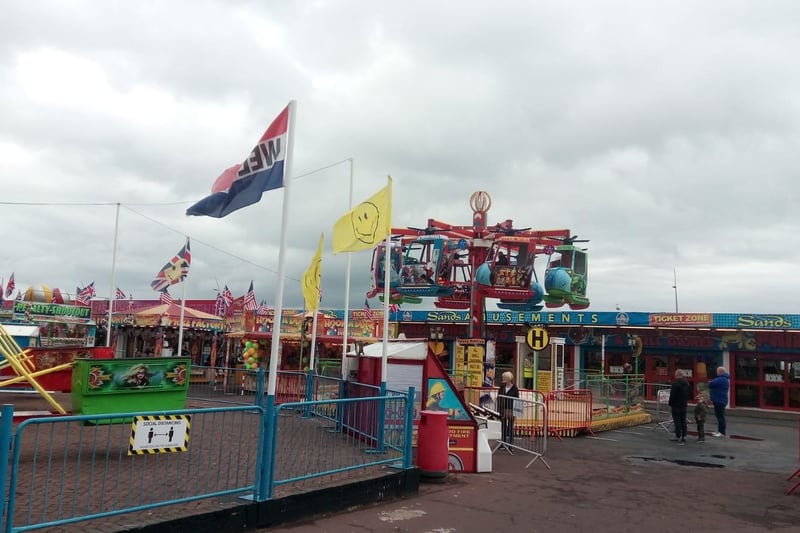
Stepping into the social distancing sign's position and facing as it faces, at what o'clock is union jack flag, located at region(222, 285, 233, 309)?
The union jack flag is roughly at 6 o'clock from the social distancing sign.

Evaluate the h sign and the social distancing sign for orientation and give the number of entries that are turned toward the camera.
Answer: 2

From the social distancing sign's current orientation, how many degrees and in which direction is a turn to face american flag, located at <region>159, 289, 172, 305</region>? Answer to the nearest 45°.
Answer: approximately 180°

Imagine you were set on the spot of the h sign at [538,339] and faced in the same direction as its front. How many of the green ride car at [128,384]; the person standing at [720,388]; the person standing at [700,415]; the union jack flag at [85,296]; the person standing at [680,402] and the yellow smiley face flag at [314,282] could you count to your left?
3

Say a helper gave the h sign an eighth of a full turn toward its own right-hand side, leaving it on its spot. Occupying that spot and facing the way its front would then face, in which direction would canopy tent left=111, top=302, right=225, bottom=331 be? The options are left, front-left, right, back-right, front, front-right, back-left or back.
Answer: right

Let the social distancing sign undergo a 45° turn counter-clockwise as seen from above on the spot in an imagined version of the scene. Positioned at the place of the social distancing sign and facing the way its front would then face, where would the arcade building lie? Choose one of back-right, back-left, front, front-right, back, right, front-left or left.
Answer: left

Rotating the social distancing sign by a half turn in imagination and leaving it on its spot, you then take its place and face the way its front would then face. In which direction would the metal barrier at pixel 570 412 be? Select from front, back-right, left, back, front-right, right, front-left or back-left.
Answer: front-right

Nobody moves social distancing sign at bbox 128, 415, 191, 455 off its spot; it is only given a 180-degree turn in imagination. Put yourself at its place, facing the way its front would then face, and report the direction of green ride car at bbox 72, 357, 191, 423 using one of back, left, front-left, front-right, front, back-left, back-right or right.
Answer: front
